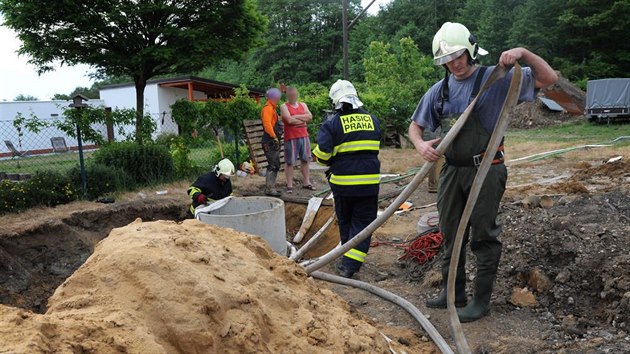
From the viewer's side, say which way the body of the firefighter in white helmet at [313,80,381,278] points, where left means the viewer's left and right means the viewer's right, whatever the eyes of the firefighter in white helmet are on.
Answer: facing away from the viewer and to the left of the viewer

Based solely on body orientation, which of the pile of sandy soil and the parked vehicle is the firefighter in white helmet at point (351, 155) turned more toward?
the parked vehicle

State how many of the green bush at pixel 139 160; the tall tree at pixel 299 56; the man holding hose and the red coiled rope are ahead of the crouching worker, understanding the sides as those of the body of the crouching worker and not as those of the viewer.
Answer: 2

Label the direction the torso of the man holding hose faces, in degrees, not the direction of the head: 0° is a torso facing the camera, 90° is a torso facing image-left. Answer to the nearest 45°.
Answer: approximately 45°

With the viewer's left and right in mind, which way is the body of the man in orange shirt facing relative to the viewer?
facing to the right of the viewer

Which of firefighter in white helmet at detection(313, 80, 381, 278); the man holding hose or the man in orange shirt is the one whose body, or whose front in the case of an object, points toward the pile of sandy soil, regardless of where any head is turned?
the man holding hose

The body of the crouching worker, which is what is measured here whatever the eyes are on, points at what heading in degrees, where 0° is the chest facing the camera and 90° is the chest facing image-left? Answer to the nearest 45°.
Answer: approximately 315°

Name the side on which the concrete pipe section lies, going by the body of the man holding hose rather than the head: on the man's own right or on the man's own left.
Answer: on the man's own right
